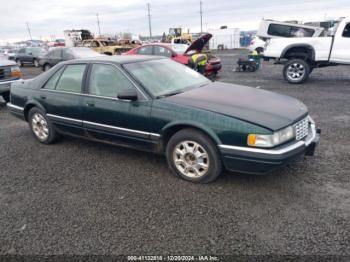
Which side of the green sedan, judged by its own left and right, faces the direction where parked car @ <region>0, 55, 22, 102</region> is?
back

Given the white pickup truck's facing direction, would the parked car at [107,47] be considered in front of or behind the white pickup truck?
behind

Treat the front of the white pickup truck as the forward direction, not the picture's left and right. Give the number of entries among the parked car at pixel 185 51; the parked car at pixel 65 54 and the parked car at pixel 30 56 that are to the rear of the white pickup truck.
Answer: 3

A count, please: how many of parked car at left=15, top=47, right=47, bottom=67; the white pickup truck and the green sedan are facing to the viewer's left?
0

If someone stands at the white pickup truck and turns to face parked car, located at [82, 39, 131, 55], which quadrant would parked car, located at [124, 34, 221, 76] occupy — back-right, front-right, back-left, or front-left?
front-left

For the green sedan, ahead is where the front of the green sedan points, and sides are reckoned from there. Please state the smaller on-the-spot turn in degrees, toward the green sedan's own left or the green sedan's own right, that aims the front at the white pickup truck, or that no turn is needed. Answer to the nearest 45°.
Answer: approximately 90° to the green sedan's own left

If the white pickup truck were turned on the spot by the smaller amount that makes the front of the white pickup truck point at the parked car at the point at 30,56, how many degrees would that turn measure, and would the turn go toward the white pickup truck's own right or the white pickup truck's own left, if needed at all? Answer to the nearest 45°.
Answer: approximately 180°

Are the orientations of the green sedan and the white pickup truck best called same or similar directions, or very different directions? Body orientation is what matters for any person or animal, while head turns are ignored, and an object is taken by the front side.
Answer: same or similar directions

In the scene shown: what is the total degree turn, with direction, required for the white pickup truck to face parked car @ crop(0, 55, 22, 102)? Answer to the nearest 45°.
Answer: approximately 135° to its right

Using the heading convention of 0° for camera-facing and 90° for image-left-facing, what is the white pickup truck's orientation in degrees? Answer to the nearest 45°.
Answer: approximately 270°

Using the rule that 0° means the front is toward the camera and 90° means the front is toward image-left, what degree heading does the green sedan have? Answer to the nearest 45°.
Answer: approximately 315°

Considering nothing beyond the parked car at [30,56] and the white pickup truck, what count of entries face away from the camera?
0

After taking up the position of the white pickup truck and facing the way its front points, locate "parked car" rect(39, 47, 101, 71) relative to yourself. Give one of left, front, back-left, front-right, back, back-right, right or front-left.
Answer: back

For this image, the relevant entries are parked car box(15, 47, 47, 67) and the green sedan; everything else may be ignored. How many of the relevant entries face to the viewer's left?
0
